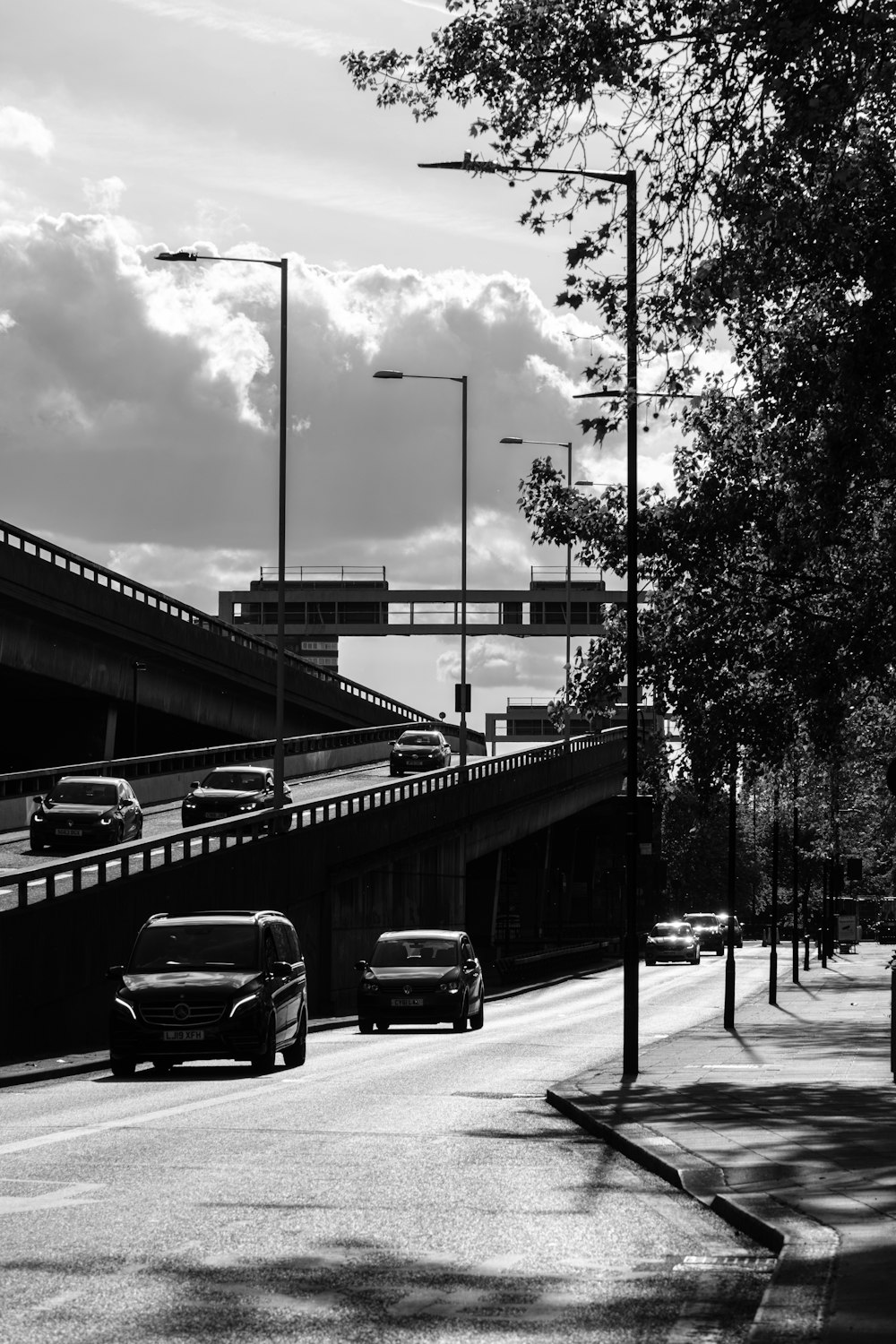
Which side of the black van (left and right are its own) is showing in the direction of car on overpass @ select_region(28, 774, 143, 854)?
back

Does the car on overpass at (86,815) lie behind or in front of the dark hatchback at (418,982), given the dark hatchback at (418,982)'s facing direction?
behind

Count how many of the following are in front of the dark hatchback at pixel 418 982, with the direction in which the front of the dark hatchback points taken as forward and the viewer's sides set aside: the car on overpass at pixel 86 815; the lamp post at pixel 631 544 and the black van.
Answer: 2

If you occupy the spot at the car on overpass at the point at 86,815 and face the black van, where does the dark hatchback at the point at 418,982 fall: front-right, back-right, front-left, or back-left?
front-left

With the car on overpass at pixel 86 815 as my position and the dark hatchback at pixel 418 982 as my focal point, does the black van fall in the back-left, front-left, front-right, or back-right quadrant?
front-right

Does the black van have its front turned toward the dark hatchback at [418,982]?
no

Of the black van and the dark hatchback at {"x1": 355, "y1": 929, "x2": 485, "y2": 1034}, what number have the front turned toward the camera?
2

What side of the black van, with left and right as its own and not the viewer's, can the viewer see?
front

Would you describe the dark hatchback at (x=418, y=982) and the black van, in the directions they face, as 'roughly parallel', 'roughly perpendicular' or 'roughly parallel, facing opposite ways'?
roughly parallel
